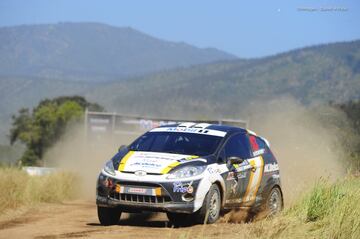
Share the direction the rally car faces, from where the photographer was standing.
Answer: facing the viewer and to the left of the viewer
